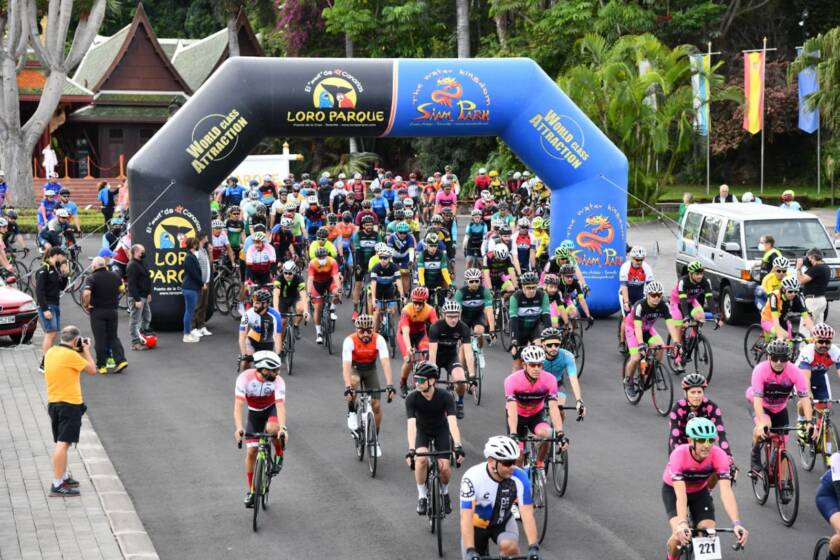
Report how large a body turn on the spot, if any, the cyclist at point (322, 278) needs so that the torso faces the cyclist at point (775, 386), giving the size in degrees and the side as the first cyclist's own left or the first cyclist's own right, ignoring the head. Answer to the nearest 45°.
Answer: approximately 45° to the first cyclist's own left

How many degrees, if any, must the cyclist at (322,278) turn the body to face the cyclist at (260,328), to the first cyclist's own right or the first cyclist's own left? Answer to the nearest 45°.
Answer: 0° — they already face them

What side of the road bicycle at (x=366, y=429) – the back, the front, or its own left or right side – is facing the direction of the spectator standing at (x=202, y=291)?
back

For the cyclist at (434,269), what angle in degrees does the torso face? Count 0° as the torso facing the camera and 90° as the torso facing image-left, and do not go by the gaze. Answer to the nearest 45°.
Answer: approximately 0°

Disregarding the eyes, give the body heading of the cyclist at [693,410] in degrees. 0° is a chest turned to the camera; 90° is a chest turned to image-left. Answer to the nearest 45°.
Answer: approximately 0°

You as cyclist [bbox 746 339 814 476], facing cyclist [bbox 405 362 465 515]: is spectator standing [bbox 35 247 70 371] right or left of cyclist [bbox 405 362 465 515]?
right

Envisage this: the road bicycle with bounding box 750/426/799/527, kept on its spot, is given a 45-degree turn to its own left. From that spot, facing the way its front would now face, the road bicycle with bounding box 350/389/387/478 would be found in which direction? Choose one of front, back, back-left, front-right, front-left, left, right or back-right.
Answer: back

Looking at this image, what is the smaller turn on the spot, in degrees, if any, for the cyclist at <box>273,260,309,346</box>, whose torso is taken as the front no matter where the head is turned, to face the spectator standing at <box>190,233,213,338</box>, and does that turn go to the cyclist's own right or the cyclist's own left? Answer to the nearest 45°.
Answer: approximately 135° to the cyclist's own right

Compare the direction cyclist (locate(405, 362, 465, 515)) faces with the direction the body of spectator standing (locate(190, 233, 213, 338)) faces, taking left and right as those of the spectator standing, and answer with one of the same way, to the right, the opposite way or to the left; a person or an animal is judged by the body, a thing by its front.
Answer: to the right
